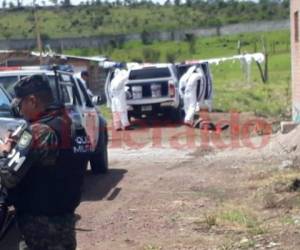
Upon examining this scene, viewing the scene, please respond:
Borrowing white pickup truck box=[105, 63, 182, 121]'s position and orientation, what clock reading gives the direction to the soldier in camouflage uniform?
The soldier in camouflage uniform is roughly at 6 o'clock from the white pickup truck.

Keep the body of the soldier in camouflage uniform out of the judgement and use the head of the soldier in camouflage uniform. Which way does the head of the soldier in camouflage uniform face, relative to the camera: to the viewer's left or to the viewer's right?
to the viewer's left

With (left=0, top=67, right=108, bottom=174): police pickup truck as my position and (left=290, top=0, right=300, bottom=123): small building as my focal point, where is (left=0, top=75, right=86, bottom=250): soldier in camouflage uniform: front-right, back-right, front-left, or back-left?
back-right

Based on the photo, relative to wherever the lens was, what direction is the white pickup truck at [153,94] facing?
facing away from the viewer

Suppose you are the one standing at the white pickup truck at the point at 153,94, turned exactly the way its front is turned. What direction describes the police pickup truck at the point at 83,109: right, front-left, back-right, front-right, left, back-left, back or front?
back

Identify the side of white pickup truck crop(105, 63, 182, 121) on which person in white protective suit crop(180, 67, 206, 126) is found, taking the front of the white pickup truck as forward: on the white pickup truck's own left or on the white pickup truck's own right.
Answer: on the white pickup truck's own right

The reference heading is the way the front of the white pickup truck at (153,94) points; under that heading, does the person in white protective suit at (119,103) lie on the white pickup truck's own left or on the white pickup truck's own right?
on the white pickup truck's own left
